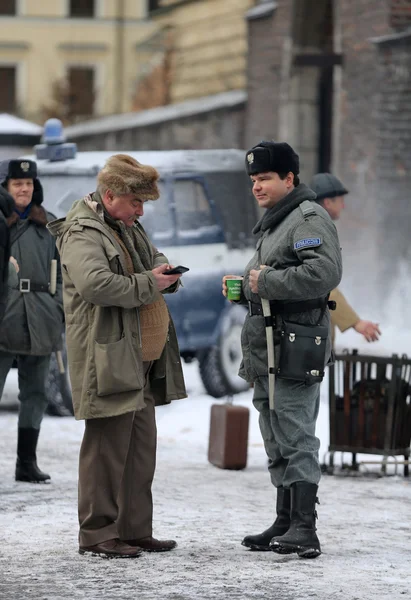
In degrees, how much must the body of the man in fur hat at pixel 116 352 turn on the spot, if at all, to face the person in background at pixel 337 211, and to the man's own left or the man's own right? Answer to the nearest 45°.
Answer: approximately 45° to the man's own left

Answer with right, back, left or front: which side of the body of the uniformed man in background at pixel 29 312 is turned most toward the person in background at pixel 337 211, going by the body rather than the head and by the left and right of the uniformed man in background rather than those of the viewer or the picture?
left

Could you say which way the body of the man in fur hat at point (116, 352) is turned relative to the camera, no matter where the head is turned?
to the viewer's right

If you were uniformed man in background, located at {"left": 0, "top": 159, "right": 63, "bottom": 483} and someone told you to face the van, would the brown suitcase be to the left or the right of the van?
right

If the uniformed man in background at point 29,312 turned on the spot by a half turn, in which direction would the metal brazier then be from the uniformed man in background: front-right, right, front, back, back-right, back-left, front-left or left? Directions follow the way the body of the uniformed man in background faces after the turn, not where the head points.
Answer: right

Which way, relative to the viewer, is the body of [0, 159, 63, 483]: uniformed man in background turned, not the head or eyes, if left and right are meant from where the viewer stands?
facing the viewer

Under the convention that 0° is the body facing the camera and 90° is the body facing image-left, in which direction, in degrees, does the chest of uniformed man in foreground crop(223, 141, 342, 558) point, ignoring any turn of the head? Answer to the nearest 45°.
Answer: approximately 90°

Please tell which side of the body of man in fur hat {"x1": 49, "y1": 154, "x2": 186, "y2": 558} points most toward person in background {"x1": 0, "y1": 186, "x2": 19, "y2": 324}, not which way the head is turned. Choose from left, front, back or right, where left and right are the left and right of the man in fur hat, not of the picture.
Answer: back

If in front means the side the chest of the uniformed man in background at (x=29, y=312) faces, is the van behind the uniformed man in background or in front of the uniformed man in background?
behind

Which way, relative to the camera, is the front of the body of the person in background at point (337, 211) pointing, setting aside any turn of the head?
to the viewer's right

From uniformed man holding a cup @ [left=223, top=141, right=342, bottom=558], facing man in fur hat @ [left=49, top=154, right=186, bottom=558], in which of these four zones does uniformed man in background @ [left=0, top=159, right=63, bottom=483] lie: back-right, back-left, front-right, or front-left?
front-right
